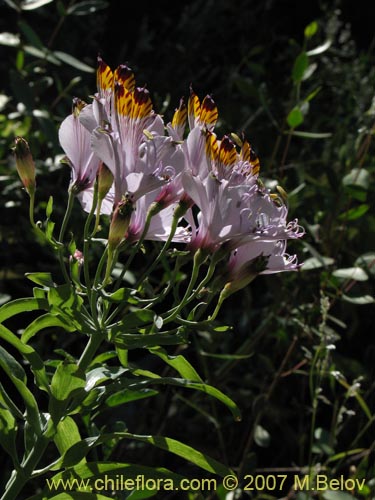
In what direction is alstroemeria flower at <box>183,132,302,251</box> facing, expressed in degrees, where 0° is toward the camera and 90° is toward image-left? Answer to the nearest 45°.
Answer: approximately 270°
